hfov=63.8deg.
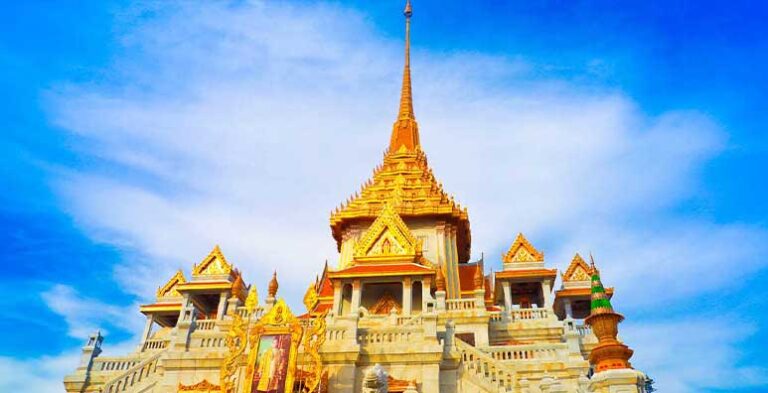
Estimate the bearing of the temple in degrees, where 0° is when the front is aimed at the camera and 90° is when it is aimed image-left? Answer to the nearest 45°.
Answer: approximately 0°
